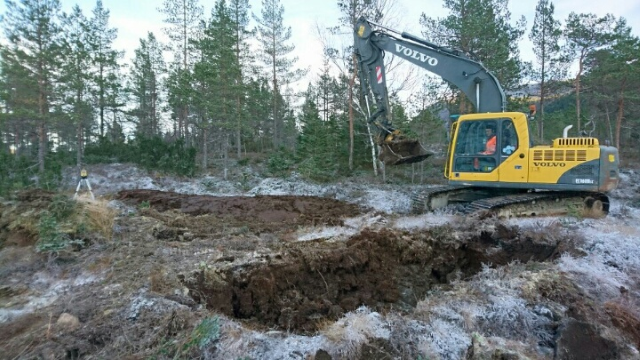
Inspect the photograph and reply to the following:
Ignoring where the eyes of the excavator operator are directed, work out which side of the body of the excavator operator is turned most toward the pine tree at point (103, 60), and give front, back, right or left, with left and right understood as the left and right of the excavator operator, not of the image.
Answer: front

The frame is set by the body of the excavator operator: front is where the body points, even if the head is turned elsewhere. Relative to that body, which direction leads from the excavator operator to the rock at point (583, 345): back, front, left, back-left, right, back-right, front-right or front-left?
left

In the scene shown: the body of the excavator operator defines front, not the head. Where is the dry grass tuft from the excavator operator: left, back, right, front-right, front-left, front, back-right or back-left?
front-left

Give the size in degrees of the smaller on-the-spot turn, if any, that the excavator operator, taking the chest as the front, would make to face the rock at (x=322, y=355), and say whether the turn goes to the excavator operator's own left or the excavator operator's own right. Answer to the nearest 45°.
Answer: approximately 90° to the excavator operator's own left

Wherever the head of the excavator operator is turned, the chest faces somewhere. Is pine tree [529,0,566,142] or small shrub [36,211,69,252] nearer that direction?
the small shrub

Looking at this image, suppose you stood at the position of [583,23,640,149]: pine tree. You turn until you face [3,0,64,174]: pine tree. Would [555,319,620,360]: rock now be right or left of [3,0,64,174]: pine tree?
left

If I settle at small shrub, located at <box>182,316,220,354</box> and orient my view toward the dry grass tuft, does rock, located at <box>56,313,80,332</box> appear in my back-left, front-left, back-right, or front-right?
front-left

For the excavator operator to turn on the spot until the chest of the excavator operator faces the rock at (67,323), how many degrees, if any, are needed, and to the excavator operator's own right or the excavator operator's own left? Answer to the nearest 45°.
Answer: approximately 45° to the excavator operator's own left

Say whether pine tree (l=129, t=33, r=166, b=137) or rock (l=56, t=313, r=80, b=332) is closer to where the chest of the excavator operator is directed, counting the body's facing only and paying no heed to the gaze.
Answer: the pine tree

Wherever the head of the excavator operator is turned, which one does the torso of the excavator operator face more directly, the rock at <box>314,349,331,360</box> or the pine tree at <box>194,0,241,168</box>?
the pine tree

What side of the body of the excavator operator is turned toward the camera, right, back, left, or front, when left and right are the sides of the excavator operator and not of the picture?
left

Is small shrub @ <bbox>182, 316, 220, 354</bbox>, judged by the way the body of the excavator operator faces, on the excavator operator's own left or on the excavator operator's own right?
on the excavator operator's own left

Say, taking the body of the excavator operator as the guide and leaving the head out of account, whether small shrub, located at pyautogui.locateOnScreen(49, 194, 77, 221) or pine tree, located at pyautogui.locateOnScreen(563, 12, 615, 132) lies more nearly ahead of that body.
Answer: the small shrub
